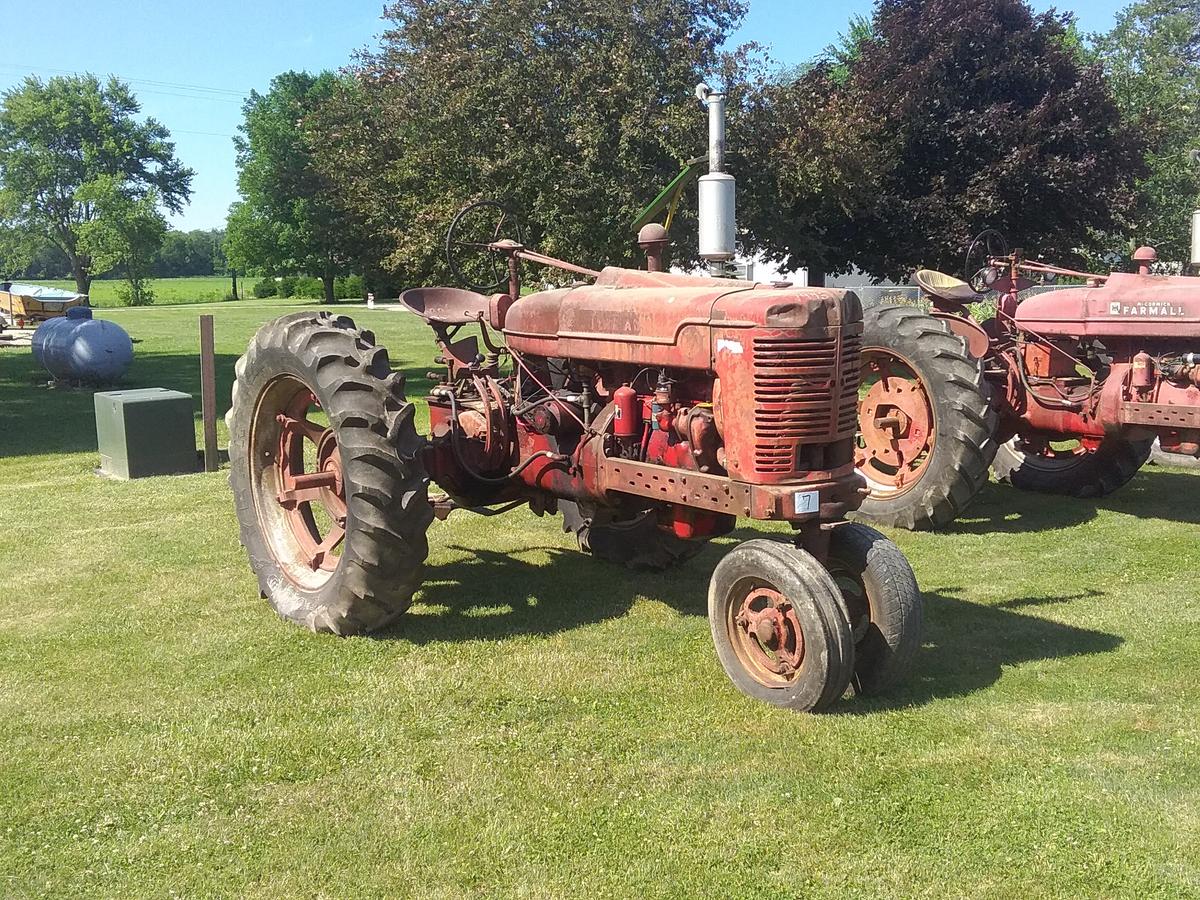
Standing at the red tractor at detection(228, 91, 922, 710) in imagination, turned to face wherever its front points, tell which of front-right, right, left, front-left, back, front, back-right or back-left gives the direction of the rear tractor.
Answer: left

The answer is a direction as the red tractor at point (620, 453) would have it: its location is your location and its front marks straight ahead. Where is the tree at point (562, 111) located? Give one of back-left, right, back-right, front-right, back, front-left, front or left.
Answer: back-left

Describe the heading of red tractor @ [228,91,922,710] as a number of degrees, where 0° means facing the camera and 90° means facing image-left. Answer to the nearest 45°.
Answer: approximately 315°

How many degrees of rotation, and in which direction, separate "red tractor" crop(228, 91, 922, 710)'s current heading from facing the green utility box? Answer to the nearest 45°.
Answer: approximately 180°

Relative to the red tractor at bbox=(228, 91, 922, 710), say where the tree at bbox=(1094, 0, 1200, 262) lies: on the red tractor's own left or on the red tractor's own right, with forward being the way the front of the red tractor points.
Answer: on the red tractor's own left

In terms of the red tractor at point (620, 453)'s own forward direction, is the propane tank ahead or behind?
behind
